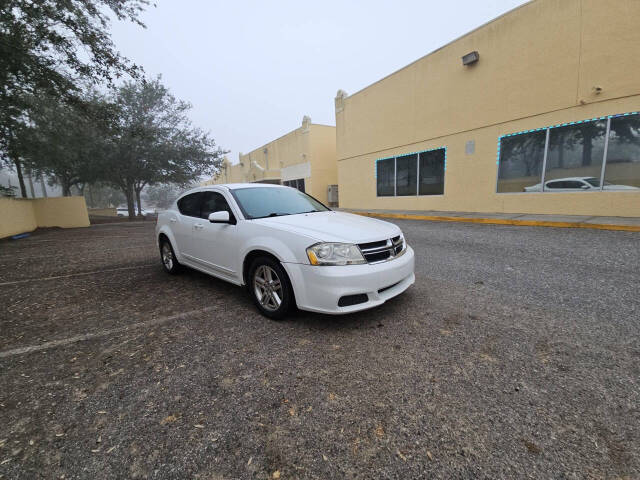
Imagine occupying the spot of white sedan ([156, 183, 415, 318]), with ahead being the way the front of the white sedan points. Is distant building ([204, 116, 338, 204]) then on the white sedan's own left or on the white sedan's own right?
on the white sedan's own left

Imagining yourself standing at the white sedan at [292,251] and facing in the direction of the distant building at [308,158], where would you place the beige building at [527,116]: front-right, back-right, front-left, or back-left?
front-right

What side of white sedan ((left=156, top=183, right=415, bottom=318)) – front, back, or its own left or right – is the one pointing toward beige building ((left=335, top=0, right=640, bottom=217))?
left

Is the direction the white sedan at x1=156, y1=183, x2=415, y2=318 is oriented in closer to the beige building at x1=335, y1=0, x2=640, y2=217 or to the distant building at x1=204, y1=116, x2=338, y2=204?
the beige building

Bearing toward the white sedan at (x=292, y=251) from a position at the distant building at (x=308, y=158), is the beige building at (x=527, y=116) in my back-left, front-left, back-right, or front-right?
front-left
